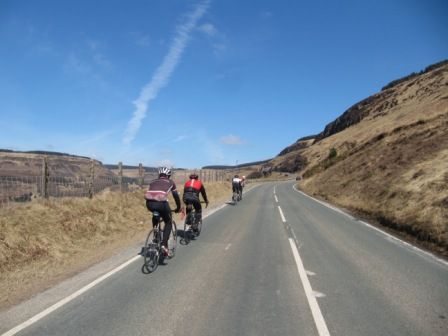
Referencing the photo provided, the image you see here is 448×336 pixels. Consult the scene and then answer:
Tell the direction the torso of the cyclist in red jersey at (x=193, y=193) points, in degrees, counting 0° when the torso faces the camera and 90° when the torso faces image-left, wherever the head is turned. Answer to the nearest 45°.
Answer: approximately 180°

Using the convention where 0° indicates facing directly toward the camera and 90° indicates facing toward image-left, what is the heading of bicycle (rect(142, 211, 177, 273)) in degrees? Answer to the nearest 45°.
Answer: approximately 225°

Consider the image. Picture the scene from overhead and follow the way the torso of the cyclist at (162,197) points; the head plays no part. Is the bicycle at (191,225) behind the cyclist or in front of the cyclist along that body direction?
in front

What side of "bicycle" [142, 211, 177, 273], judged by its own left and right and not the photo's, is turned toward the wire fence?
left

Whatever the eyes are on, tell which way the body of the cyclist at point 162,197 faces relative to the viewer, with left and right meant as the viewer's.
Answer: facing away from the viewer and to the right of the viewer

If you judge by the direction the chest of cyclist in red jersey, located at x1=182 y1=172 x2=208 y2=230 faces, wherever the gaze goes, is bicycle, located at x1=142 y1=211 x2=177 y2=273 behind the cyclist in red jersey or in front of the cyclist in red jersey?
behind

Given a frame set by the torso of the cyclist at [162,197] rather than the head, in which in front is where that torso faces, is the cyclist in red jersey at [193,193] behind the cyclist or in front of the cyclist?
in front

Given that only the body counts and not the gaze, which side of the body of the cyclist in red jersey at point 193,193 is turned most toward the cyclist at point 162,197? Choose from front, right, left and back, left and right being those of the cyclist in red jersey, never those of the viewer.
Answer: back

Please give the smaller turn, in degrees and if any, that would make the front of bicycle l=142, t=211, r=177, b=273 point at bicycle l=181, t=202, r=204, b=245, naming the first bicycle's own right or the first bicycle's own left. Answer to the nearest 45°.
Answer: approximately 45° to the first bicycle's own left
